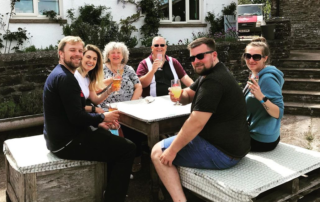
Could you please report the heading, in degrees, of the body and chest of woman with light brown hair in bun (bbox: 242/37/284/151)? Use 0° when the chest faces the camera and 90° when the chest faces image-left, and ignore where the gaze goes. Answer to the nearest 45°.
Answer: approximately 45°

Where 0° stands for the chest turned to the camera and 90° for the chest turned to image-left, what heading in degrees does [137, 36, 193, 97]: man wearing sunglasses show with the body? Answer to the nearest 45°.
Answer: approximately 0°

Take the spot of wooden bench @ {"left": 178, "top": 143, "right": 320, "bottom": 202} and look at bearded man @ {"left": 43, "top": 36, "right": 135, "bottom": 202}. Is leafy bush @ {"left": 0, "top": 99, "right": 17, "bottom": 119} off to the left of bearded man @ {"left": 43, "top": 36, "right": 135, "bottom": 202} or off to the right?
right

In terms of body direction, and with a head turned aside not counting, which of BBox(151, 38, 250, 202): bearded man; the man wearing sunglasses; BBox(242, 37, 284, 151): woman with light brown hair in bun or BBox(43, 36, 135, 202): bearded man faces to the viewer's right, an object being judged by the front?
BBox(43, 36, 135, 202): bearded man

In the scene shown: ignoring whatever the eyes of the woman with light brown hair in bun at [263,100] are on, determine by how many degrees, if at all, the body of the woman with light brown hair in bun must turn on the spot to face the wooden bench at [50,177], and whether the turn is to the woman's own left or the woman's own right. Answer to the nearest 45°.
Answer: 0° — they already face it

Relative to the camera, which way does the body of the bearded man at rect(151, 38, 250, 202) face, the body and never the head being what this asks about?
to the viewer's left

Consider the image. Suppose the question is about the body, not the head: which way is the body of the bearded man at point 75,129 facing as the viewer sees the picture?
to the viewer's right

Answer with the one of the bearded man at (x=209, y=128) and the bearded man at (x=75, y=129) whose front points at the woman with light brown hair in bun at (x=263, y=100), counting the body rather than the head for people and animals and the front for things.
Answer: the bearded man at (x=75, y=129)
